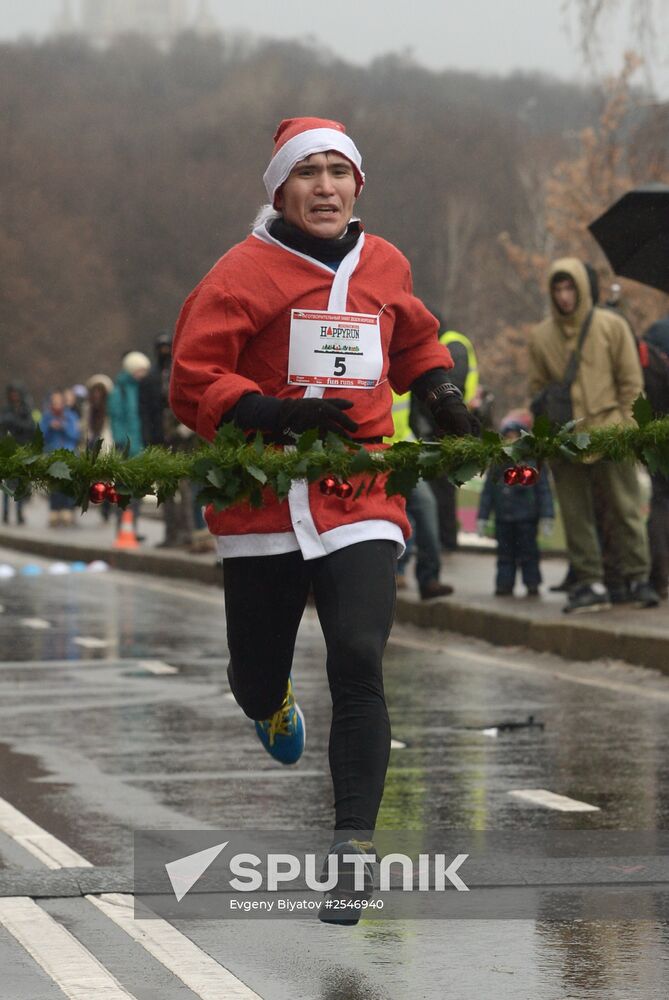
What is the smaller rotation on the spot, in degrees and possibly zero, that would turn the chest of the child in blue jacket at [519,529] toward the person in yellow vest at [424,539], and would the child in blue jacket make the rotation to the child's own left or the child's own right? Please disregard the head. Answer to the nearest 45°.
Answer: approximately 90° to the child's own right

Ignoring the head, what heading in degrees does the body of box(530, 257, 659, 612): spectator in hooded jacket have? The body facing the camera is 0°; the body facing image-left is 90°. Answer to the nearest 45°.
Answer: approximately 45°

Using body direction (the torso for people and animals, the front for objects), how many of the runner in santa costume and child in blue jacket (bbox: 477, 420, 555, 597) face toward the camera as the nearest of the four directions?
2

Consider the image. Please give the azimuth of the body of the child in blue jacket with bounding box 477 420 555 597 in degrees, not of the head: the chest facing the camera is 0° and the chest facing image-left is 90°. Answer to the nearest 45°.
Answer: approximately 0°

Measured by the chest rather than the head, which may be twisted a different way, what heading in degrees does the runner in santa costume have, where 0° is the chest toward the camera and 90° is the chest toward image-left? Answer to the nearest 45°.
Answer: approximately 0°

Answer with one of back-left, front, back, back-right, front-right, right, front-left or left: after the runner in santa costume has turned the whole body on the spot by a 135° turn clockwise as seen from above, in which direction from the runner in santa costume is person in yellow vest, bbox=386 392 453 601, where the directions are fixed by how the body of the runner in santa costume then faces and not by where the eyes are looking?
front-right

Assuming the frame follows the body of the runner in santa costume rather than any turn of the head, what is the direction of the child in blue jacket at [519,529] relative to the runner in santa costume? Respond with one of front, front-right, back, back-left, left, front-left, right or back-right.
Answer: back
